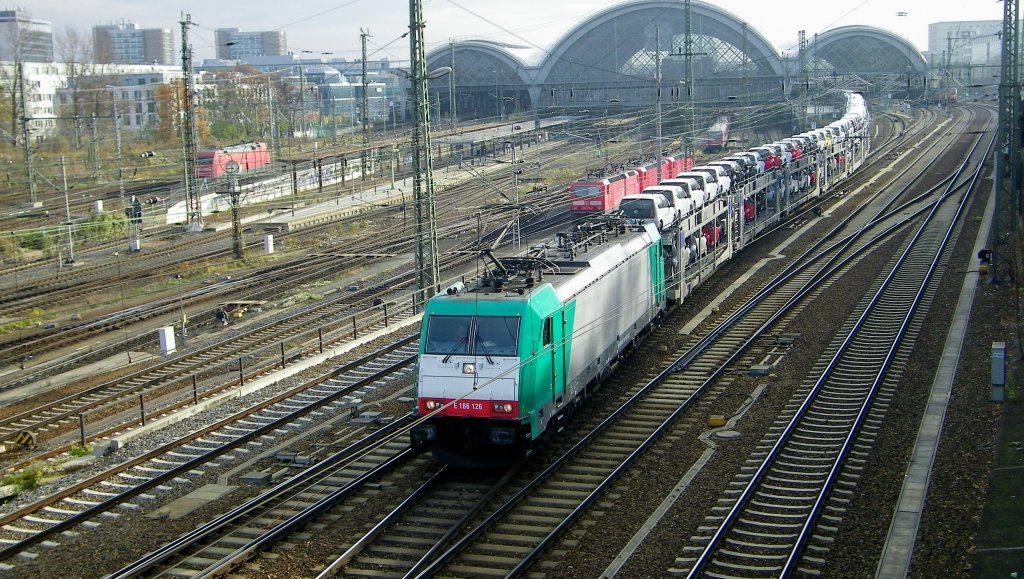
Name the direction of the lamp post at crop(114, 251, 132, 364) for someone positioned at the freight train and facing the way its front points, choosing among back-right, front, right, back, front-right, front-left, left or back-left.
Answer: right

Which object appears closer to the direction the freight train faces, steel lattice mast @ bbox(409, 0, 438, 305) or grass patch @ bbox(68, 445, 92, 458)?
the grass patch

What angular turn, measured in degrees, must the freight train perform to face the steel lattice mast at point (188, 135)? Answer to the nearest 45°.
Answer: approximately 90° to its right

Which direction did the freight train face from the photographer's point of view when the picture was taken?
facing the viewer and to the left of the viewer

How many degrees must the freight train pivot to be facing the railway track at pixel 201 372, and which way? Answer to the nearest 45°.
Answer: approximately 90° to its right

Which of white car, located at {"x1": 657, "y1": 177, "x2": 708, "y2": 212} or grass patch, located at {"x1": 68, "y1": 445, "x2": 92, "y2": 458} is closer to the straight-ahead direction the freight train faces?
the grass patch

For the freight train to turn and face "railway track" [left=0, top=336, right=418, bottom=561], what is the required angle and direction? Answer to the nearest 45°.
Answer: approximately 45° to its right

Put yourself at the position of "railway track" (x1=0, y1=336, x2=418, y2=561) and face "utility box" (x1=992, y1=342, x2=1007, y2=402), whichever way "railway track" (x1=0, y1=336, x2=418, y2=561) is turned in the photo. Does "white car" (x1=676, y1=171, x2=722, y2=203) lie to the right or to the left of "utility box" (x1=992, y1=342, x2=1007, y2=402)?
left

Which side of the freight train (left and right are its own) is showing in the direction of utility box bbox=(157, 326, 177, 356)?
right
